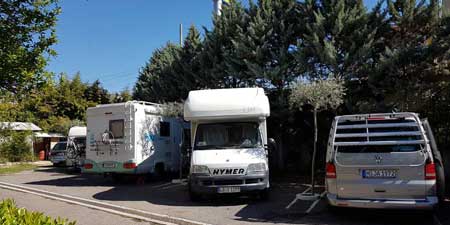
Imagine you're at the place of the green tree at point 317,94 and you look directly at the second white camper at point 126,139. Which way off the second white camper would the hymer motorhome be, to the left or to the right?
left

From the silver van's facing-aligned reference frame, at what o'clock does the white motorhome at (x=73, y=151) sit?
The white motorhome is roughly at 10 o'clock from the silver van.

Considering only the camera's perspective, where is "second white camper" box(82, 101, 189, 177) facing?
facing away from the viewer and to the right of the viewer

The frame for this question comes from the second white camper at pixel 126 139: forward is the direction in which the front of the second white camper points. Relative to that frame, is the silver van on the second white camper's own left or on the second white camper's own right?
on the second white camper's own right

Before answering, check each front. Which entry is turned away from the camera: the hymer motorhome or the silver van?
the silver van

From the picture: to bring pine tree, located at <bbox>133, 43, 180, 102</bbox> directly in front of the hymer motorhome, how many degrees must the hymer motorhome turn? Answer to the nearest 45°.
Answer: approximately 180°

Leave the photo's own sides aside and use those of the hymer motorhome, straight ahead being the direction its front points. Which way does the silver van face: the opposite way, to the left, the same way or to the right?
the opposite way

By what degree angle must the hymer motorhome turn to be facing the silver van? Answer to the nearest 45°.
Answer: approximately 45° to its left

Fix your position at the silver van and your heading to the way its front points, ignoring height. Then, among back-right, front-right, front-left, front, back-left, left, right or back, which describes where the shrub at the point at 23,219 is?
back-left

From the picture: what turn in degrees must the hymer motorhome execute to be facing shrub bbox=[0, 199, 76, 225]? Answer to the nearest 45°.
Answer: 0° — it already faces it

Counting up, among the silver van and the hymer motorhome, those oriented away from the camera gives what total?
1

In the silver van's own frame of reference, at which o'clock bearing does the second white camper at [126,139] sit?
The second white camper is roughly at 10 o'clock from the silver van.

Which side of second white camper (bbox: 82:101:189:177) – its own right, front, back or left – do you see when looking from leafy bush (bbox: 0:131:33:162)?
left

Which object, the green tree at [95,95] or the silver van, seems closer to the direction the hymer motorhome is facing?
the silver van

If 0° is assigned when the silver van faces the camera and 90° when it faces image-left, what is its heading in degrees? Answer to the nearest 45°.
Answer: approximately 180°
